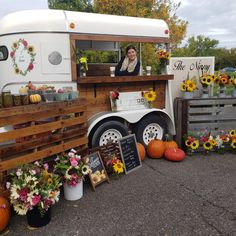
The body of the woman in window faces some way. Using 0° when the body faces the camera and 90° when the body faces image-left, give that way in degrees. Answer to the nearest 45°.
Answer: approximately 0°

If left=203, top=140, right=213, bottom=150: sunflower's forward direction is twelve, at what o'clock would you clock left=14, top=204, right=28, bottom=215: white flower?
The white flower is roughly at 1 o'clock from the sunflower.

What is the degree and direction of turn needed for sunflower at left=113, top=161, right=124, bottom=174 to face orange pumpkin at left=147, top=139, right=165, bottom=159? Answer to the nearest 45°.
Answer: approximately 135° to its left

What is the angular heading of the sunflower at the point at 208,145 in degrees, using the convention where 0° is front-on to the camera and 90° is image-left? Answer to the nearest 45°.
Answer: approximately 0°

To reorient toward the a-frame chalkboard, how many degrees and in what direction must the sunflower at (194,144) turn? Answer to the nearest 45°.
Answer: approximately 45° to its right
